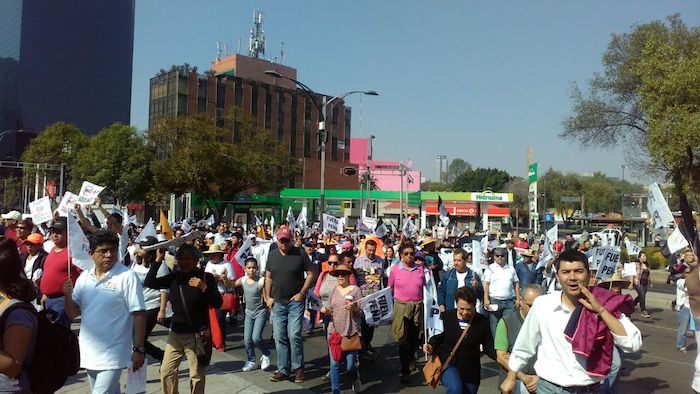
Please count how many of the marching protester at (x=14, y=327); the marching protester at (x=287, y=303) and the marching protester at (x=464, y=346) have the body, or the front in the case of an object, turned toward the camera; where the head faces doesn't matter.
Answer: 2

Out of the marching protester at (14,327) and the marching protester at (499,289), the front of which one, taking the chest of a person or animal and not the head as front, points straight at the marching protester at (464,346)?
the marching protester at (499,289)

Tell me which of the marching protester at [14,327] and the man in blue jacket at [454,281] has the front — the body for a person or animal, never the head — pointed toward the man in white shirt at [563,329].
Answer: the man in blue jacket

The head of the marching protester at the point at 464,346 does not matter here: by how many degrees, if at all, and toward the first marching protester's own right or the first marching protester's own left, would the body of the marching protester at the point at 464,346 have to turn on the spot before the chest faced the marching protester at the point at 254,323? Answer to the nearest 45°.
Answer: approximately 135° to the first marching protester's own right

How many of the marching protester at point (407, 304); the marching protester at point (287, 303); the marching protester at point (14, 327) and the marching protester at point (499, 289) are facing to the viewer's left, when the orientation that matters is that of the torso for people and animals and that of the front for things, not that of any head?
1

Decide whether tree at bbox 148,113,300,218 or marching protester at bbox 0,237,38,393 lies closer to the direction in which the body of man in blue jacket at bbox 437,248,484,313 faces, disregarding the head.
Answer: the marching protester

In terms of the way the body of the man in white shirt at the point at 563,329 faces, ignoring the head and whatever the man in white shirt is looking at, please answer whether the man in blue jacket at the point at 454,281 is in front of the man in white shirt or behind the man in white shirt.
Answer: behind

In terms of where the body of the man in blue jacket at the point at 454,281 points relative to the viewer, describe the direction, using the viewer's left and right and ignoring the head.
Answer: facing the viewer

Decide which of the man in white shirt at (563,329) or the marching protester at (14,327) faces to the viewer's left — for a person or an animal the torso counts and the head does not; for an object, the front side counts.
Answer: the marching protester

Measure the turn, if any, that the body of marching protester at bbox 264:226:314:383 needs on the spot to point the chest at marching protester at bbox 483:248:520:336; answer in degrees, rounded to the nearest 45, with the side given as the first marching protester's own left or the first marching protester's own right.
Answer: approximately 90° to the first marching protester's own left

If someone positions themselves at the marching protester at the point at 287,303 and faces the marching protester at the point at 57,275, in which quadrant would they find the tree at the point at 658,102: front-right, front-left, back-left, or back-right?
back-right

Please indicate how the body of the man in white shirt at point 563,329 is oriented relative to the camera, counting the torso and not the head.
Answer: toward the camera

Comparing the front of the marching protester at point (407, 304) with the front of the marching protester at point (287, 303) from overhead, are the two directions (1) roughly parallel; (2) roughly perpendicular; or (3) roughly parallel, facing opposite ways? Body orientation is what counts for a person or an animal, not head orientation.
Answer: roughly parallel

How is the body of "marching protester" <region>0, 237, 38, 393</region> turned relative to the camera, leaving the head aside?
to the viewer's left

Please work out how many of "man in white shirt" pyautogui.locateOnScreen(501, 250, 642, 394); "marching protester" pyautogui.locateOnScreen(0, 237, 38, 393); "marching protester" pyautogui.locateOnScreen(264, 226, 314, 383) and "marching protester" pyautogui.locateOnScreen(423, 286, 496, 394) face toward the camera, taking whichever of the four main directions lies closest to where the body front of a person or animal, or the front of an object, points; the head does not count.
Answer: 3

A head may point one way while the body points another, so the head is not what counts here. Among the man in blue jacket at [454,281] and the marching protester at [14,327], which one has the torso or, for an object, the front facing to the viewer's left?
the marching protester
